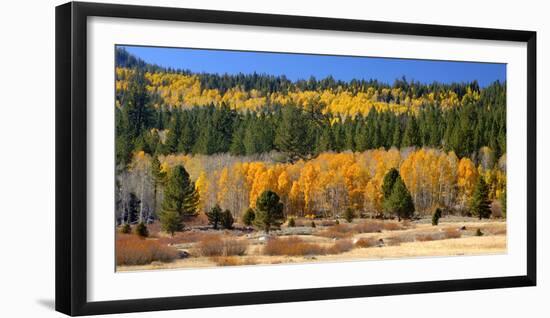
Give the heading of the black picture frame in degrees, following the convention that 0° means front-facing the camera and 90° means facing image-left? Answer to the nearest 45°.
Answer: approximately 315°
